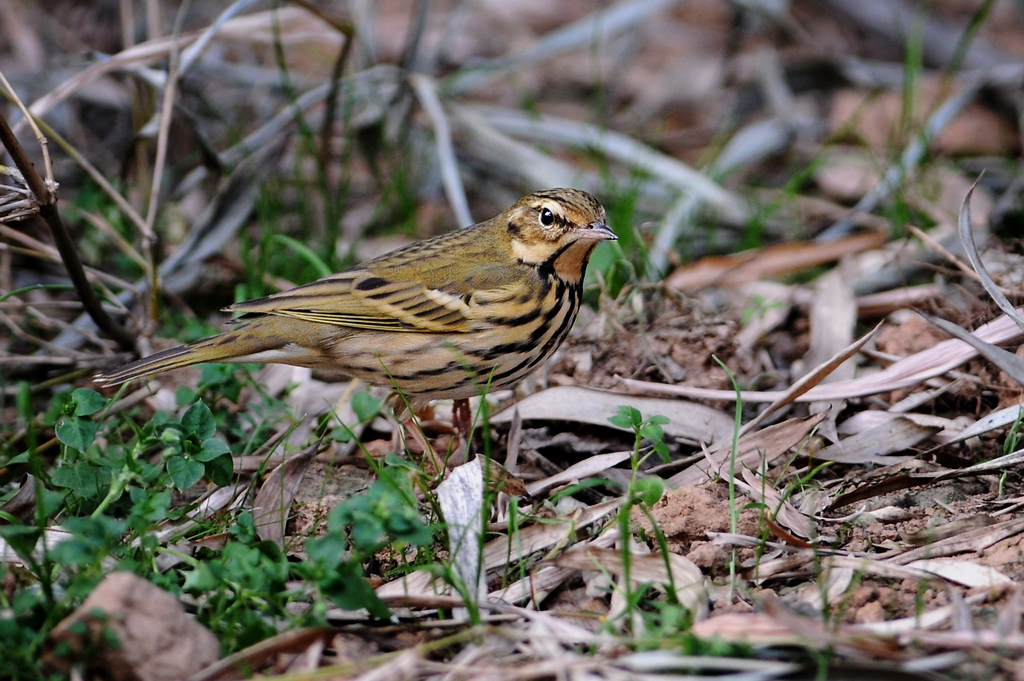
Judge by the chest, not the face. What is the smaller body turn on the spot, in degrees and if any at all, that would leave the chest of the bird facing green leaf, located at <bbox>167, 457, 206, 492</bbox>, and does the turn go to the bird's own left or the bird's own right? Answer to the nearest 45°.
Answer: approximately 135° to the bird's own right

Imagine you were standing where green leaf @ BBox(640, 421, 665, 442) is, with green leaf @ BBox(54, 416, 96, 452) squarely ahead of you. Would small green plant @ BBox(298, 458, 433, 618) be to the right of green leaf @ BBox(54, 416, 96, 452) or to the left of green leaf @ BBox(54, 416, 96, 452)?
left

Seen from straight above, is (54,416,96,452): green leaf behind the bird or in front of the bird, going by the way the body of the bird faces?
behind

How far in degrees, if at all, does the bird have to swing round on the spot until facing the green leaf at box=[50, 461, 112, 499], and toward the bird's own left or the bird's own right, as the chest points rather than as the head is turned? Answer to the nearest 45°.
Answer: approximately 135° to the bird's own right

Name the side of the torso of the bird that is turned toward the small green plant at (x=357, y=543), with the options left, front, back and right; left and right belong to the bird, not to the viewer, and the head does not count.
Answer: right

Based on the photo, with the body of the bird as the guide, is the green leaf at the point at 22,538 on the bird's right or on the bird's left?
on the bird's right

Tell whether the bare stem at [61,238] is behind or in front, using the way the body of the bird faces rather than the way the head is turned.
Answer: behind

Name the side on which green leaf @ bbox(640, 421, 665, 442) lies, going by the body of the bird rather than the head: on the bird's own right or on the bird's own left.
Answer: on the bird's own right

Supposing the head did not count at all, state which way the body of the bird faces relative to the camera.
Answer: to the viewer's right
